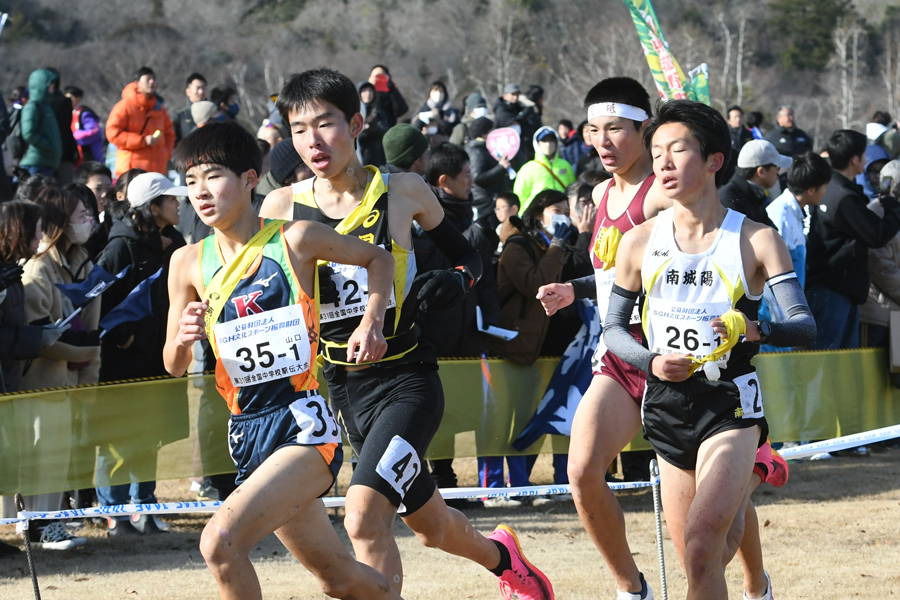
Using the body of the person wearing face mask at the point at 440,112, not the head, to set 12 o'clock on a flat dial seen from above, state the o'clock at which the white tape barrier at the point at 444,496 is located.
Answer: The white tape barrier is roughly at 12 o'clock from the person wearing face mask.

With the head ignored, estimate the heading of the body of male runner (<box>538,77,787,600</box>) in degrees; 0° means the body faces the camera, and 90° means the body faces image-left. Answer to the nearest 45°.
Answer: approximately 45°

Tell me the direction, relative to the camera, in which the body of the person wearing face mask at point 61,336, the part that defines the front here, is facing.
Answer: to the viewer's right

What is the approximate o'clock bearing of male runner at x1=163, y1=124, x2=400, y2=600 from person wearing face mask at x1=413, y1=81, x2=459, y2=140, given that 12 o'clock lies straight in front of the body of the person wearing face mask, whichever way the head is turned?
The male runner is roughly at 12 o'clock from the person wearing face mask.

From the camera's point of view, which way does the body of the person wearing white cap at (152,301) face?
to the viewer's right
